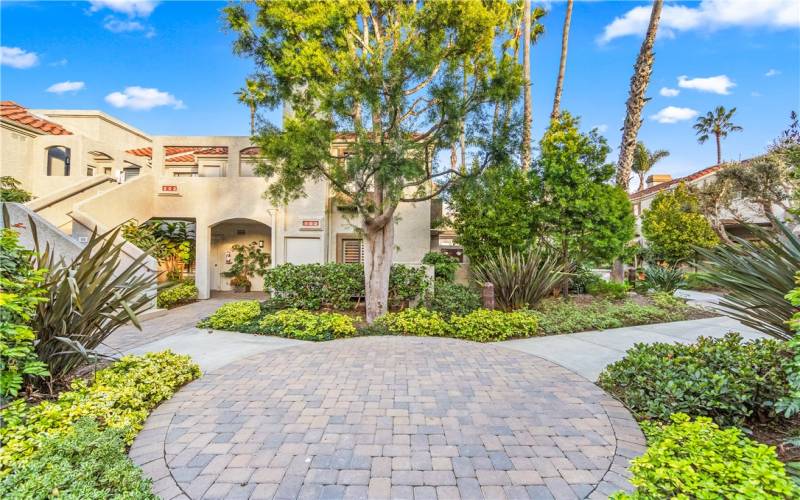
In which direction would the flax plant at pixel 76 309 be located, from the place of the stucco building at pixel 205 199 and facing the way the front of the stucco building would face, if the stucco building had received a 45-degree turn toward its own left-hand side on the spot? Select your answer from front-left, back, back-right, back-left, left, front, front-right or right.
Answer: front-right

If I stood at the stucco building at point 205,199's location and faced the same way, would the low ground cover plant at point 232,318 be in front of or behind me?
in front

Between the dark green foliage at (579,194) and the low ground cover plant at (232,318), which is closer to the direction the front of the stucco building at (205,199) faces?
the low ground cover plant

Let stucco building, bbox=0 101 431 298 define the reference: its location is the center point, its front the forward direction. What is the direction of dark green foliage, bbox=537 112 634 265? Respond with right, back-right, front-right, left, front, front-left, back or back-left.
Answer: front-left

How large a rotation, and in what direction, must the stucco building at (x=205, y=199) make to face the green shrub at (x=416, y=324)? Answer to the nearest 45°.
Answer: approximately 45° to its left

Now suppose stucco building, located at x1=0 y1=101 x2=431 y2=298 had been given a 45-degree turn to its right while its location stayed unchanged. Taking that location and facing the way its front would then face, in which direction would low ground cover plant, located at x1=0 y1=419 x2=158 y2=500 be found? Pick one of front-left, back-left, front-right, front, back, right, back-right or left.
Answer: front-left

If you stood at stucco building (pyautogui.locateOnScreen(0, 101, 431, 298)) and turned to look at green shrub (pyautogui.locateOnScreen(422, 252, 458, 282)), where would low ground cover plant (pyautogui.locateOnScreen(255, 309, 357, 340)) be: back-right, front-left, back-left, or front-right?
front-right

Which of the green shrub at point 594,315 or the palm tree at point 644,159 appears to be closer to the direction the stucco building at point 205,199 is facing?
the green shrub

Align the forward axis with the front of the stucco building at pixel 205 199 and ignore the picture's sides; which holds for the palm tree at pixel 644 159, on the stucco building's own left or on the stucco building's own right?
on the stucco building's own left

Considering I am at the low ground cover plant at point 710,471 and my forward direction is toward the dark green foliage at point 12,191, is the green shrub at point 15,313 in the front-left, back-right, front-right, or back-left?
front-left

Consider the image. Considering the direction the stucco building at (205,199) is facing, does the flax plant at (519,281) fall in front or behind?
in front

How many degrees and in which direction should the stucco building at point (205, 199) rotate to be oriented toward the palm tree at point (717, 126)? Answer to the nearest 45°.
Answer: approximately 90° to its left

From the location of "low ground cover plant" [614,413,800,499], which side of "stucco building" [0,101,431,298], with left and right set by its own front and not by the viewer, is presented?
front

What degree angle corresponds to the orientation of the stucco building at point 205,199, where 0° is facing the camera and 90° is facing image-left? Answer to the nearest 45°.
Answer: approximately 0°
